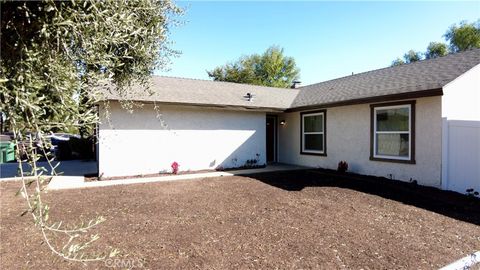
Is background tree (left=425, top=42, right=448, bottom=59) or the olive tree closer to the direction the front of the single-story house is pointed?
the olive tree

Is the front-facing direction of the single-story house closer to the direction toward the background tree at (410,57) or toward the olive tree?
the olive tree

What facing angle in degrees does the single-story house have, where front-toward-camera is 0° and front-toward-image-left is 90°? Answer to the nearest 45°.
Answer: approximately 45°

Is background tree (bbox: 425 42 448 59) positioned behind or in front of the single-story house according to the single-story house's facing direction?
behind

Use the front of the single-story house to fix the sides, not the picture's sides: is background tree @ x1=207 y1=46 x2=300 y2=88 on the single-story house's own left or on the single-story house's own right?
on the single-story house's own right

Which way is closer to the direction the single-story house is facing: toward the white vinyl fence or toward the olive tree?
the olive tree

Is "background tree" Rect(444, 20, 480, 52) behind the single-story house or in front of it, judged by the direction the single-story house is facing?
behind

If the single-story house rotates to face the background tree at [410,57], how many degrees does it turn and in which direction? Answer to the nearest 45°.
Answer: approximately 180°

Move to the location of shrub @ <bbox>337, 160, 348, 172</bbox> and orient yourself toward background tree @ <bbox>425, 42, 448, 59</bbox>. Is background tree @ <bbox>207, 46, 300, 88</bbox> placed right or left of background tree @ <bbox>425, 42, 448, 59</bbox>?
left
